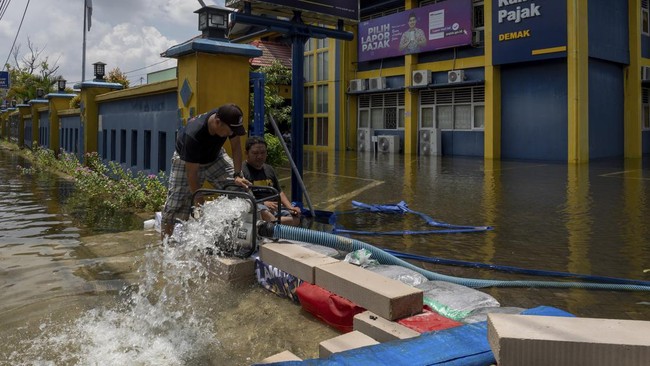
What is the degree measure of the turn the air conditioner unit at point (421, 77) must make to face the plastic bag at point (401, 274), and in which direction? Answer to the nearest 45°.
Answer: approximately 45° to its left

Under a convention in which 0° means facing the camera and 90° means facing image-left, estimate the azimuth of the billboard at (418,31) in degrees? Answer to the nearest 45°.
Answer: approximately 45°

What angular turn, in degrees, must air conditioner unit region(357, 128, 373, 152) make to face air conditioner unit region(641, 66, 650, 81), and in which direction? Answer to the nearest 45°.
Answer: approximately 90° to its left

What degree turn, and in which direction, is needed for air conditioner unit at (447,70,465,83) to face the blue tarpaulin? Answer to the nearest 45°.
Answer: approximately 45° to its left

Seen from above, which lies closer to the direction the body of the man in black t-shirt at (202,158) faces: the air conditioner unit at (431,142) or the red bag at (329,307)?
the red bag

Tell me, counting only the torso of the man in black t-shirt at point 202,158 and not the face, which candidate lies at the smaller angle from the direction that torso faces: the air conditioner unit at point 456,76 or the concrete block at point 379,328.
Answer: the concrete block

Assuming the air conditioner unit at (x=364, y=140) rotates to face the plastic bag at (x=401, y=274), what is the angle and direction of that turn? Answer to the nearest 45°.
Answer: approximately 45° to its left

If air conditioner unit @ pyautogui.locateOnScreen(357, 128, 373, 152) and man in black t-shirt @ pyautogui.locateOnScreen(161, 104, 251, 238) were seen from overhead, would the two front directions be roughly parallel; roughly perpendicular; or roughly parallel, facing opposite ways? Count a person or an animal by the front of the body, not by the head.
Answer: roughly perpendicular

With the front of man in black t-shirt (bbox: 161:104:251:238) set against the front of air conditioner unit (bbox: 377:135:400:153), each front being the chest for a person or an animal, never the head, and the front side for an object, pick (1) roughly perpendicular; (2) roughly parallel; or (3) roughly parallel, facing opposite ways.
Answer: roughly perpendicular

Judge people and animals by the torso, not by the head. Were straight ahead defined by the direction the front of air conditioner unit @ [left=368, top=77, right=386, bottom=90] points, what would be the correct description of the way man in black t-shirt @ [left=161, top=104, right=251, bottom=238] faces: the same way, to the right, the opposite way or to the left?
to the left
